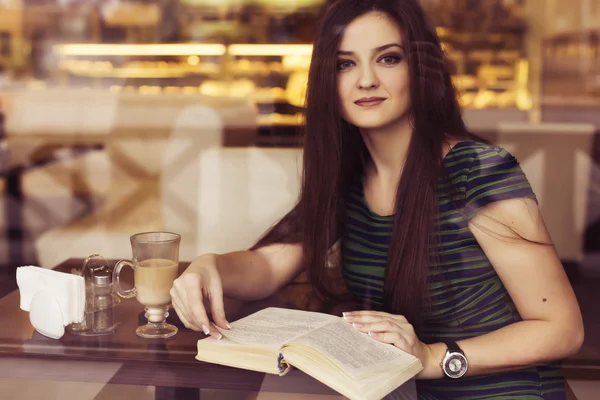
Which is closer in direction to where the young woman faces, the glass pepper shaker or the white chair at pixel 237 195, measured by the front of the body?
the glass pepper shaker

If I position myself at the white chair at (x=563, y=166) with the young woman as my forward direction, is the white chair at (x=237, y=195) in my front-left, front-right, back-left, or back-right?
front-right

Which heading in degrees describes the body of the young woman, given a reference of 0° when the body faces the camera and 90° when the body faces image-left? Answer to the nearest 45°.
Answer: approximately 45°

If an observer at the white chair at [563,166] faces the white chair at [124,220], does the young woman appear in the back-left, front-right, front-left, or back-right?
front-left

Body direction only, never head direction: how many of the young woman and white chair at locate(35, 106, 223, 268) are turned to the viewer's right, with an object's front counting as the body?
0

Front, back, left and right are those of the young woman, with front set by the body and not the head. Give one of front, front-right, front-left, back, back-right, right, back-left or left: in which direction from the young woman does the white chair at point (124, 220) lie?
right
